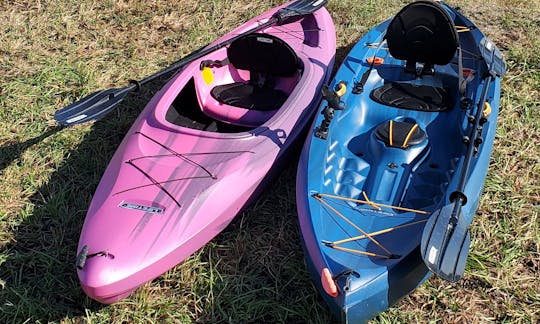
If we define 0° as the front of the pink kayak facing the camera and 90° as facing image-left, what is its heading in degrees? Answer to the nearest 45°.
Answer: approximately 45°

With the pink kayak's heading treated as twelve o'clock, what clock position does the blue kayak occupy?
The blue kayak is roughly at 8 o'clock from the pink kayak.

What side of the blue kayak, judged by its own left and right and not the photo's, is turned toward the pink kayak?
right

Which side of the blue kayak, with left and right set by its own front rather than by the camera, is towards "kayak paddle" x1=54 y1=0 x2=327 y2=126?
right

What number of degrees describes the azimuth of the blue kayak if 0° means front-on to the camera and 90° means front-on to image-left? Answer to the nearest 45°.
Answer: approximately 0°

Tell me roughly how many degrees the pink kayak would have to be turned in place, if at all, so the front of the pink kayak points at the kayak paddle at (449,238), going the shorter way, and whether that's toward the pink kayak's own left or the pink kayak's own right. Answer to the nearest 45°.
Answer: approximately 90° to the pink kayak's own left
